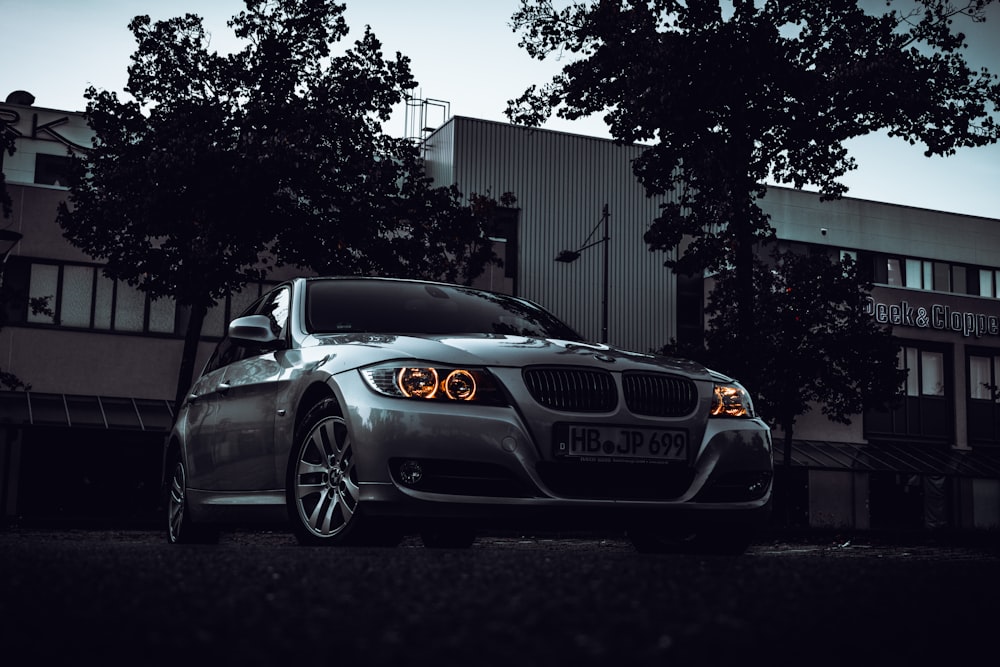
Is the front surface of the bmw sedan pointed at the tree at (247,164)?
no

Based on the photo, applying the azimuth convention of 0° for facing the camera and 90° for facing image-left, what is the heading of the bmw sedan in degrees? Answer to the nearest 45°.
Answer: approximately 315°

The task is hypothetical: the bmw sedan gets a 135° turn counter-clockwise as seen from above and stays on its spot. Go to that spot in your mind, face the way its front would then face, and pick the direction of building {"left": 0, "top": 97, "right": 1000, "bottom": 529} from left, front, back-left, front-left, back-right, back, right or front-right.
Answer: front

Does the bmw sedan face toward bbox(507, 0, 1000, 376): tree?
no
